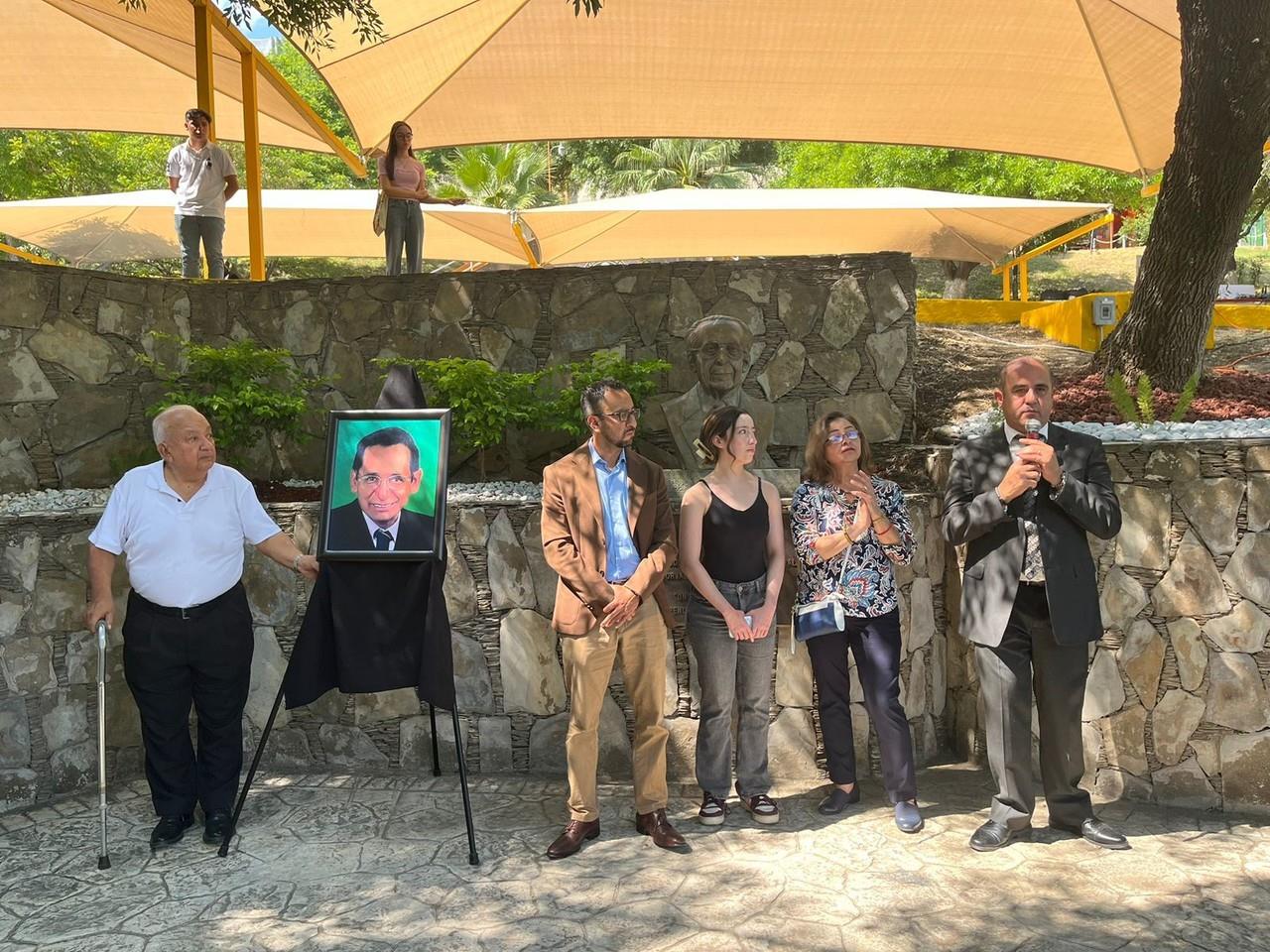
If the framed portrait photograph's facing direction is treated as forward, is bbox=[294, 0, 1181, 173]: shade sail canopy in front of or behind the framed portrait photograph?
behind

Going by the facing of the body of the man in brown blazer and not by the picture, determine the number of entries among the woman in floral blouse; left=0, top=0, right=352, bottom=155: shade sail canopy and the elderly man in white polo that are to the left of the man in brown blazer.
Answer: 1

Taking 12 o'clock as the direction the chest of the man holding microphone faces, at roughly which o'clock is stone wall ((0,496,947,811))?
The stone wall is roughly at 3 o'clock from the man holding microphone.

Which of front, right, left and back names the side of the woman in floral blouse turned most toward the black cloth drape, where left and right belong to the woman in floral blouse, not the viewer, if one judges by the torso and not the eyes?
right

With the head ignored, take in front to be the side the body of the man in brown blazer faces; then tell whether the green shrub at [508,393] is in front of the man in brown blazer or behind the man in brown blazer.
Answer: behind

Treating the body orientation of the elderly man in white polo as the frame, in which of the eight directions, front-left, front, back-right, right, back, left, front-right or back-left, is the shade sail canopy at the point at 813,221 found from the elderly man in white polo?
back-left

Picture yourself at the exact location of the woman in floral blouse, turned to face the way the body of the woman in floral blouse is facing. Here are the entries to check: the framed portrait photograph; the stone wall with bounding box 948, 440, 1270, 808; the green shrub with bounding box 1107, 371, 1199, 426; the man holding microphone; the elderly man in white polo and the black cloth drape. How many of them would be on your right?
3

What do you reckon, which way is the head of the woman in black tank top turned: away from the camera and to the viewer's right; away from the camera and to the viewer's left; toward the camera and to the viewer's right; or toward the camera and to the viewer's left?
toward the camera and to the viewer's right

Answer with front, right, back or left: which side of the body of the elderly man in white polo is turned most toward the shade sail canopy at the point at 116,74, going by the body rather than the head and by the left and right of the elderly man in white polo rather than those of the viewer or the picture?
back
